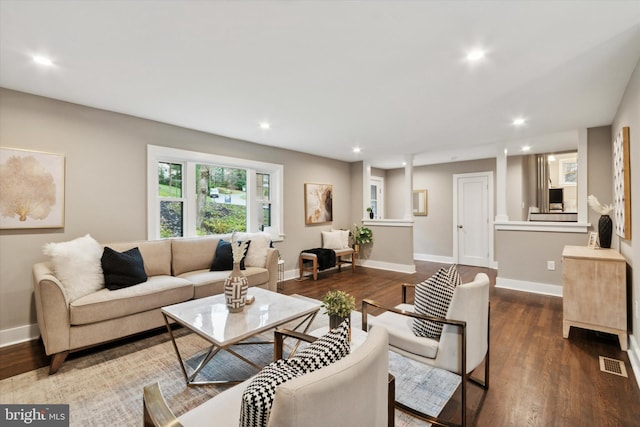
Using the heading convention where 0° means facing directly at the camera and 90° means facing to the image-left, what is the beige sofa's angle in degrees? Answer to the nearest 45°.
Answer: approximately 315°

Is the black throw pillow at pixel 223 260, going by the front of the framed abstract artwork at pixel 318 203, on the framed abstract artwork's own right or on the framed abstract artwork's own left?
on the framed abstract artwork's own right

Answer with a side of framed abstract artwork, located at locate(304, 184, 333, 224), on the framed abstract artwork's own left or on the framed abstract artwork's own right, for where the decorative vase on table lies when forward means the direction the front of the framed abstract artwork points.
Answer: on the framed abstract artwork's own right

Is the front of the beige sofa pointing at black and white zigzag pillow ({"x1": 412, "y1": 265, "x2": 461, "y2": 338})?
yes

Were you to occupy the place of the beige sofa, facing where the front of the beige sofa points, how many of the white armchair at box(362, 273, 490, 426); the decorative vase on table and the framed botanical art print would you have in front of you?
2

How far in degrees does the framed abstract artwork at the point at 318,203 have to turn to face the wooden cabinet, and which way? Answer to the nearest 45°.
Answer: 0° — it already faces it

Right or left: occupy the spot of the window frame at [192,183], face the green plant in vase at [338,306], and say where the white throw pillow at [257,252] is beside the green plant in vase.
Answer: left

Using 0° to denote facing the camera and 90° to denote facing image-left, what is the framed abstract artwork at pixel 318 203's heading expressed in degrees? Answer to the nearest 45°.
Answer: approximately 315°
